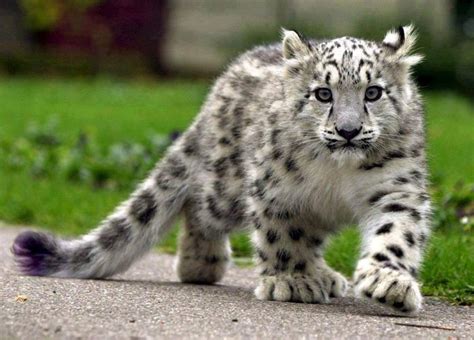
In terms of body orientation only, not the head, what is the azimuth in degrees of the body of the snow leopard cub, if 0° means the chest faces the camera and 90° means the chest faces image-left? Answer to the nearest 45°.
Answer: approximately 315°
